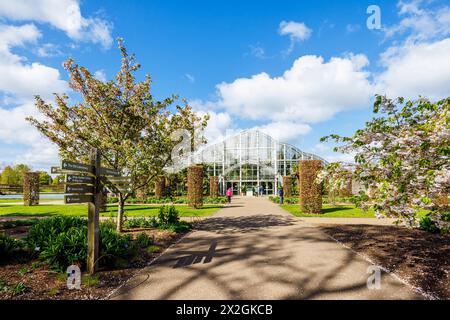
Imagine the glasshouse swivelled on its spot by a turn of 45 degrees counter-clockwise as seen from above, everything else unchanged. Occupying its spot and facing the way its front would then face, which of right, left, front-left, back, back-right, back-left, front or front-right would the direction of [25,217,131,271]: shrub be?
front-right

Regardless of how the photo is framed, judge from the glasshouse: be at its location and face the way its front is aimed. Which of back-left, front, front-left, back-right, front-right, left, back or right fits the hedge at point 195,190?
front

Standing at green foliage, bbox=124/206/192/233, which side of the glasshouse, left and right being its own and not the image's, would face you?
front

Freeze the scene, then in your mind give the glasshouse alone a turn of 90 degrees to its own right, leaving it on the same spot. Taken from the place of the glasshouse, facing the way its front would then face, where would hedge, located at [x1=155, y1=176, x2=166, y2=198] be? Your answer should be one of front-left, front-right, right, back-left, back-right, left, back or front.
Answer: front-left

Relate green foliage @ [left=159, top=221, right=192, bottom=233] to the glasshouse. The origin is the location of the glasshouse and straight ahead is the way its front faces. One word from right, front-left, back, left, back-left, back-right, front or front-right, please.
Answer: front

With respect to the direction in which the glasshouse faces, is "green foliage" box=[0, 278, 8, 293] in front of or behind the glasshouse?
in front

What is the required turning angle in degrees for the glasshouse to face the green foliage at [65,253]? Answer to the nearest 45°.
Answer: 0° — it already faces it

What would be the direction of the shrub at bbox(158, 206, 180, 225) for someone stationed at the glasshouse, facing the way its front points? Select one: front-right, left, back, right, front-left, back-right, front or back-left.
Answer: front

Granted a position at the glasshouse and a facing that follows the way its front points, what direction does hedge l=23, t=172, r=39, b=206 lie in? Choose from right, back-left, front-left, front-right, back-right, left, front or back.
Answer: front-right

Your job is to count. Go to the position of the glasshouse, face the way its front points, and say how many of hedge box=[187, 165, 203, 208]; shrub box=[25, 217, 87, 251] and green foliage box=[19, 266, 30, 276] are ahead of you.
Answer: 3

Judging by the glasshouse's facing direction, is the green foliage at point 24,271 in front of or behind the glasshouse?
in front

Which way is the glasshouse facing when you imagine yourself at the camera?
facing the viewer

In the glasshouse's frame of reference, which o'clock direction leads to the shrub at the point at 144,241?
The shrub is roughly at 12 o'clock from the glasshouse.

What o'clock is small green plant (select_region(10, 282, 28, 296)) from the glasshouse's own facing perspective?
The small green plant is roughly at 12 o'clock from the glasshouse.
